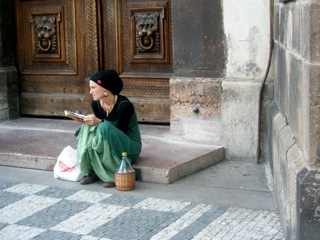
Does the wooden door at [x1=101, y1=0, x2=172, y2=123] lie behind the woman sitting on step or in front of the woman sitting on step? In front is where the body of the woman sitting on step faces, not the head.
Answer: behind

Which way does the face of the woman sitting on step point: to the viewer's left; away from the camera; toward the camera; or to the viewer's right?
to the viewer's left

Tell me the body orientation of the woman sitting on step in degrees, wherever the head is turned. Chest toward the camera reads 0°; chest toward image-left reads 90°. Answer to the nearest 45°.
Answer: approximately 45°
